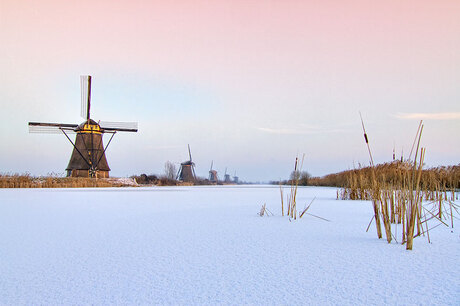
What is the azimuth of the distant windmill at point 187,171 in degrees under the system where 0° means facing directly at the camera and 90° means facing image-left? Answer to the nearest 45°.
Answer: approximately 270°
